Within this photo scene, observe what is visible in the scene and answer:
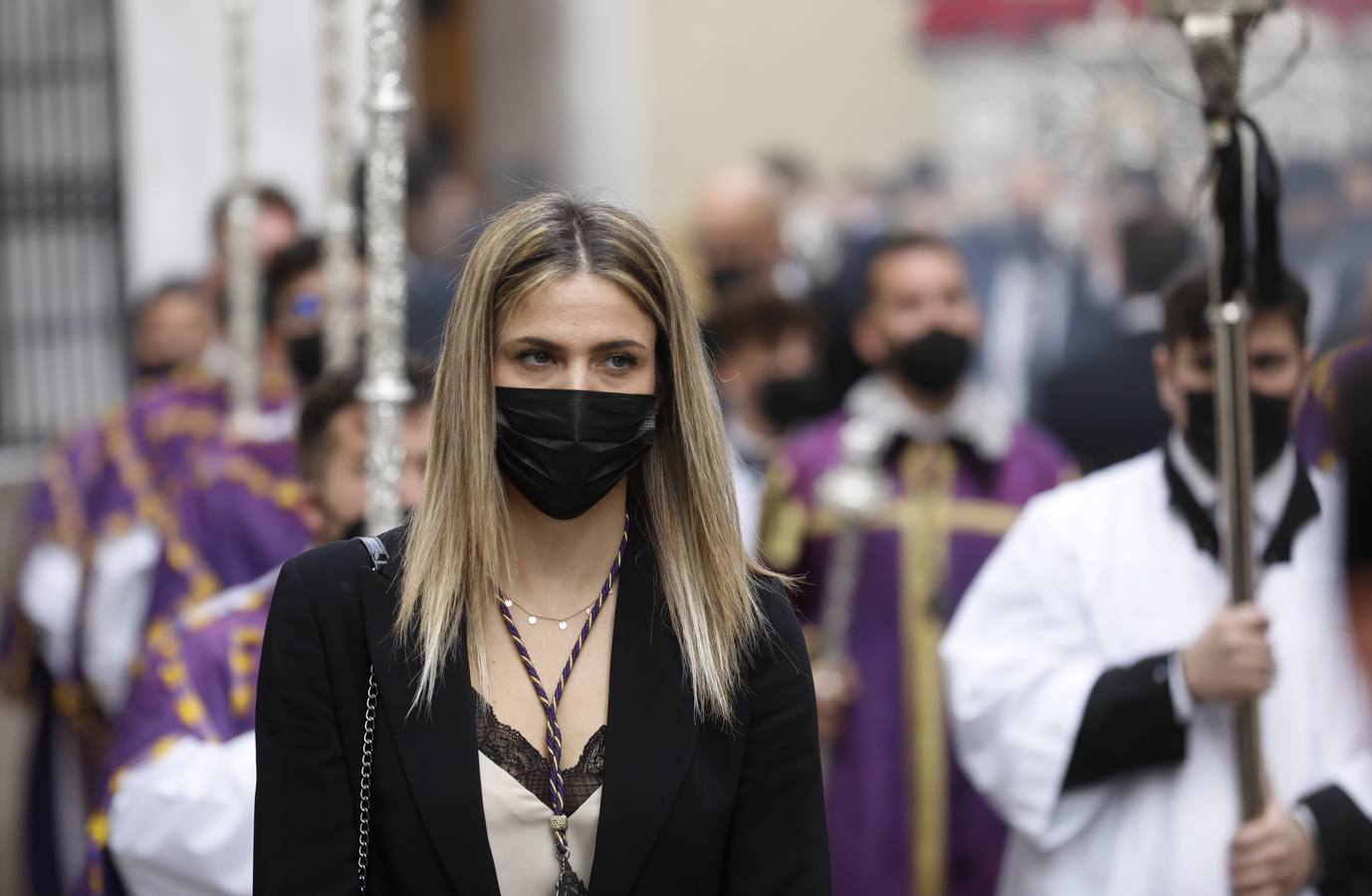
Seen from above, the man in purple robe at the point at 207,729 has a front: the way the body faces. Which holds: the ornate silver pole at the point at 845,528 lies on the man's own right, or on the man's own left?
on the man's own left

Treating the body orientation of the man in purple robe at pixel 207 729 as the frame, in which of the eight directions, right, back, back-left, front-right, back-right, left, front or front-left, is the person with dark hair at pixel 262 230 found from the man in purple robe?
back-left

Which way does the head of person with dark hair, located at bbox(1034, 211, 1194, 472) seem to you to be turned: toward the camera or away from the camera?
away from the camera

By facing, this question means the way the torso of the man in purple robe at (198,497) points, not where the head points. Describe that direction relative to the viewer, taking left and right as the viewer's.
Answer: facing the viewer and to the right of the viewer

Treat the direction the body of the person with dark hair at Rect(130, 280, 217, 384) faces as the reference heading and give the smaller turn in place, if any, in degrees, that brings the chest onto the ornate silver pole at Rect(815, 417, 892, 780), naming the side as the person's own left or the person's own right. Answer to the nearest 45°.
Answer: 0° — they already face it

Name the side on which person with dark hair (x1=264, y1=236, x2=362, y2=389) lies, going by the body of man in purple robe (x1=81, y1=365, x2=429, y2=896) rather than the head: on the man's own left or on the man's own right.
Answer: on the man's own left

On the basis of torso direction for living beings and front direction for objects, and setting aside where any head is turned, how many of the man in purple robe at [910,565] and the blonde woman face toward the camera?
2

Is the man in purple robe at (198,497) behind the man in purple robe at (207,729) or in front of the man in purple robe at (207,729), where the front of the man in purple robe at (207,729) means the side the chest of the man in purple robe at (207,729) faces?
behind
